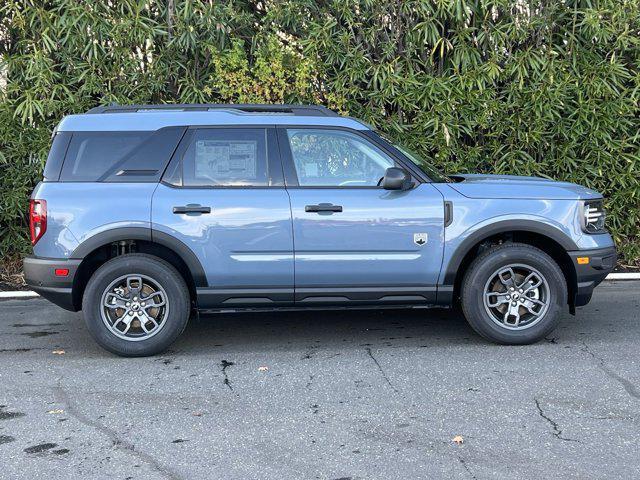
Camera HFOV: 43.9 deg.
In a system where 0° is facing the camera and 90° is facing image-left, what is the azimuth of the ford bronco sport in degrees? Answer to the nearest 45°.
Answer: approximately 270°
